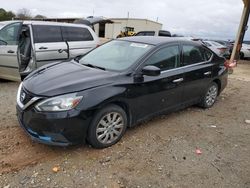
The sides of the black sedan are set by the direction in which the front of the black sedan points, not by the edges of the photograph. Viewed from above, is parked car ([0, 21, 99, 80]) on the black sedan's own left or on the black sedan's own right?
on the black sedan's own right

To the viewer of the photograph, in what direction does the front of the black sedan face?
facing the viewer and to the left of the viewer
